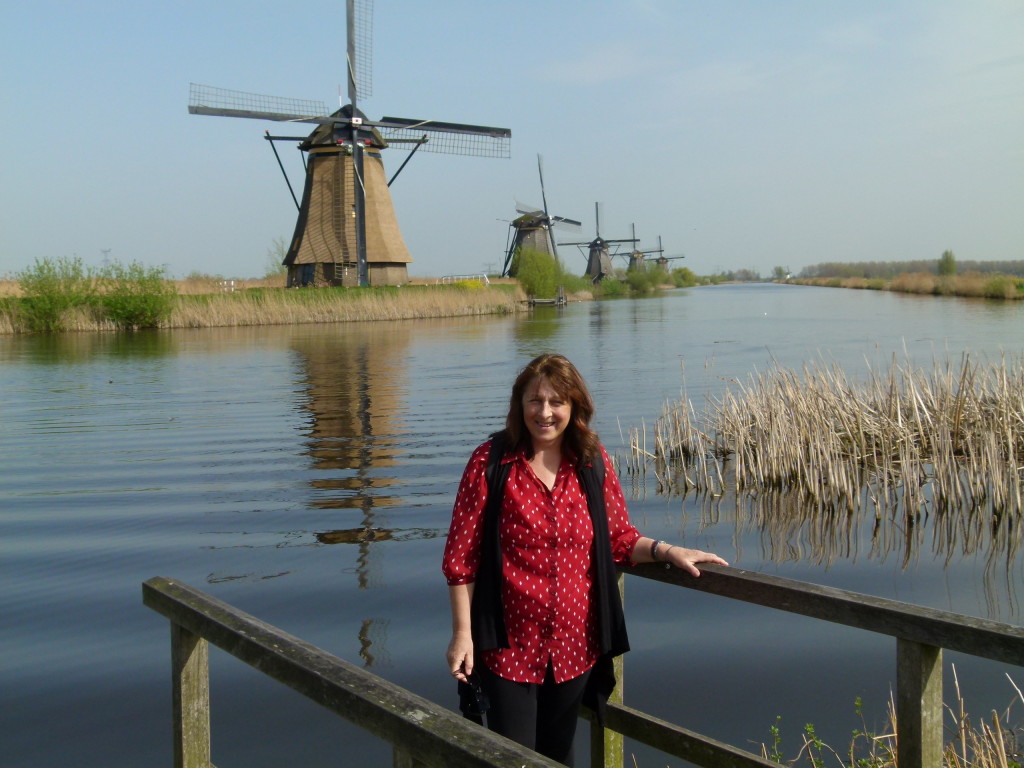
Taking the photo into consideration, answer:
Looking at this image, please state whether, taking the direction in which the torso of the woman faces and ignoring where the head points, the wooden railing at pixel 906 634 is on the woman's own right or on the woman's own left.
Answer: on the woman's own left

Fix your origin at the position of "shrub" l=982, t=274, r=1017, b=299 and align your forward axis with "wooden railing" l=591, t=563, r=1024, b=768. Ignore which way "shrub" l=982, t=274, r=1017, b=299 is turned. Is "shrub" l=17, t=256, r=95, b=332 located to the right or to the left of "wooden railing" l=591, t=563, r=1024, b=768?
right

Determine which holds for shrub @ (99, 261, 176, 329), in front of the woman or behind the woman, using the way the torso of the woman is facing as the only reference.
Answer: behind

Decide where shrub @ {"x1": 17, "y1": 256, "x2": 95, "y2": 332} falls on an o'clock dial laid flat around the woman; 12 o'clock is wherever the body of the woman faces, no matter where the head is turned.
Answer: The shrub is roughly at 5 o'clock from the woman.

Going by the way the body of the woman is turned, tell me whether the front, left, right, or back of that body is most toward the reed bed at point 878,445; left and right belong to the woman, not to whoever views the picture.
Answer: back

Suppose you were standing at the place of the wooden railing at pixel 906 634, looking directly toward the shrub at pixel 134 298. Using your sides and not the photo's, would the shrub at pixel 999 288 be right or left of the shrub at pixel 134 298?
right

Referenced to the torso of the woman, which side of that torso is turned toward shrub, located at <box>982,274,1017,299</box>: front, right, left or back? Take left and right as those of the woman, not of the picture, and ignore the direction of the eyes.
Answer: back

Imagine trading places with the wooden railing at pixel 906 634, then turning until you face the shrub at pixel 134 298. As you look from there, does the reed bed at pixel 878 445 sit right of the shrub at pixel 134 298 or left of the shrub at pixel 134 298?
right

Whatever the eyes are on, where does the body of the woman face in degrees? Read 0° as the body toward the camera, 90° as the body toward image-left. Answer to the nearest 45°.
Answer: approximately 0°
